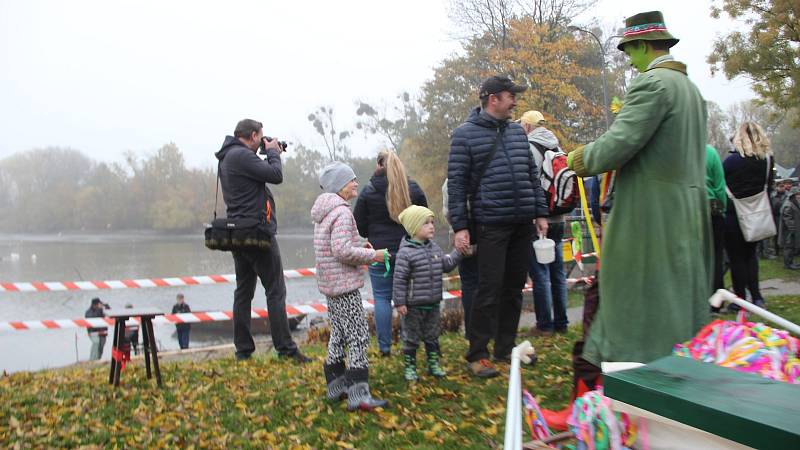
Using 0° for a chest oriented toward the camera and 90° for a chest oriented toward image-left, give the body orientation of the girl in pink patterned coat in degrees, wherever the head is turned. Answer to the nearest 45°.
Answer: approximately 270°

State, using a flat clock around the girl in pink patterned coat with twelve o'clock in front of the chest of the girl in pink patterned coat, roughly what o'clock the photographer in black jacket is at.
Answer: The photographer in black jacket is roughly at 8 o'clock from the girl in pink patterned coat.

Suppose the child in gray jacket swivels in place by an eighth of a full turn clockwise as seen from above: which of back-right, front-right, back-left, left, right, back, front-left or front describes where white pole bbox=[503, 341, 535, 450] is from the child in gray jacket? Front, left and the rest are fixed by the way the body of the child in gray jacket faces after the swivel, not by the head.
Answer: front

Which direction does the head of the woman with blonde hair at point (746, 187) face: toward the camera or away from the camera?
away from the camera

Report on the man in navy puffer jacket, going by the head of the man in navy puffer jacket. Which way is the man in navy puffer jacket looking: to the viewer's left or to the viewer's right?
to the viewer's right

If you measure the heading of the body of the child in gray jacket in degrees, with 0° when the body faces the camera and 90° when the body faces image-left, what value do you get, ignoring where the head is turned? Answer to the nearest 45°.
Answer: approximately 315°

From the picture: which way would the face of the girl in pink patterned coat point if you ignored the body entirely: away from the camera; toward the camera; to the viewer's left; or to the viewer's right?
to the viewer's right

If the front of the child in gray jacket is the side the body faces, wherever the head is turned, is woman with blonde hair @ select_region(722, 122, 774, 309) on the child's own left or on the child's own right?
on the child's own left
